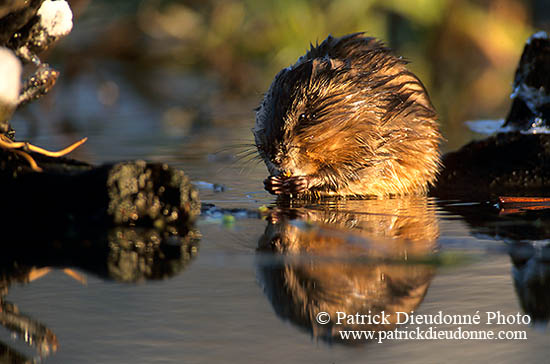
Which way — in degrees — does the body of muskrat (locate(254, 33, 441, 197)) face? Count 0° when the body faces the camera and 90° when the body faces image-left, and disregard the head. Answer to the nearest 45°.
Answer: approximately 45°

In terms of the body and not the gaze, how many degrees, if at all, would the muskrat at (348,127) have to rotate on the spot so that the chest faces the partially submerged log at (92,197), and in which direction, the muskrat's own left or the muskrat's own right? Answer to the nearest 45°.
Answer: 0° — it already faces it
